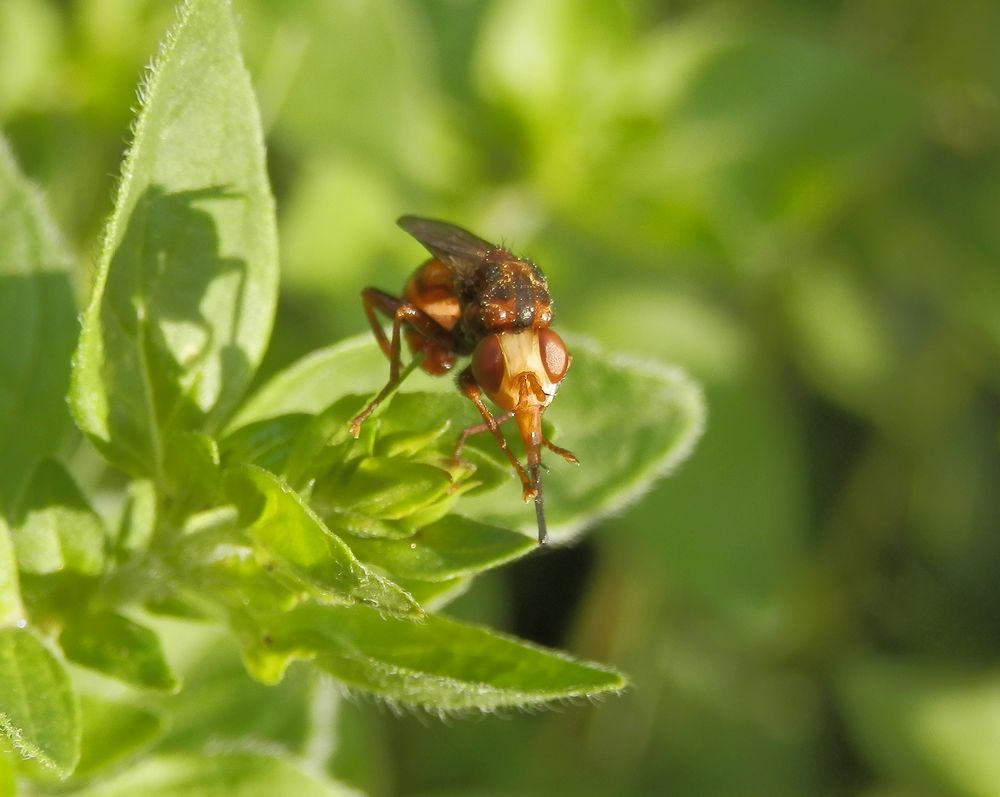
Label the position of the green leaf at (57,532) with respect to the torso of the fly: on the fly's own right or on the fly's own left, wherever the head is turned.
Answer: on the fly's own right

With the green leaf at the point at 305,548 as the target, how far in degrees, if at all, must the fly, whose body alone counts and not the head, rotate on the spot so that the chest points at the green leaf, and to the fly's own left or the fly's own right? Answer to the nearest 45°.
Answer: approximately 45° to the fly's own right

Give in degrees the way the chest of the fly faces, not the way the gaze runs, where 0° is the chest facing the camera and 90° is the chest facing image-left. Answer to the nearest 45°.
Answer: approximately 315°

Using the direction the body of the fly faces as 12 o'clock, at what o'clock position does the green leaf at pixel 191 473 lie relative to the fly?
The green leaf is roughly at 3 o'clock from the fly.
